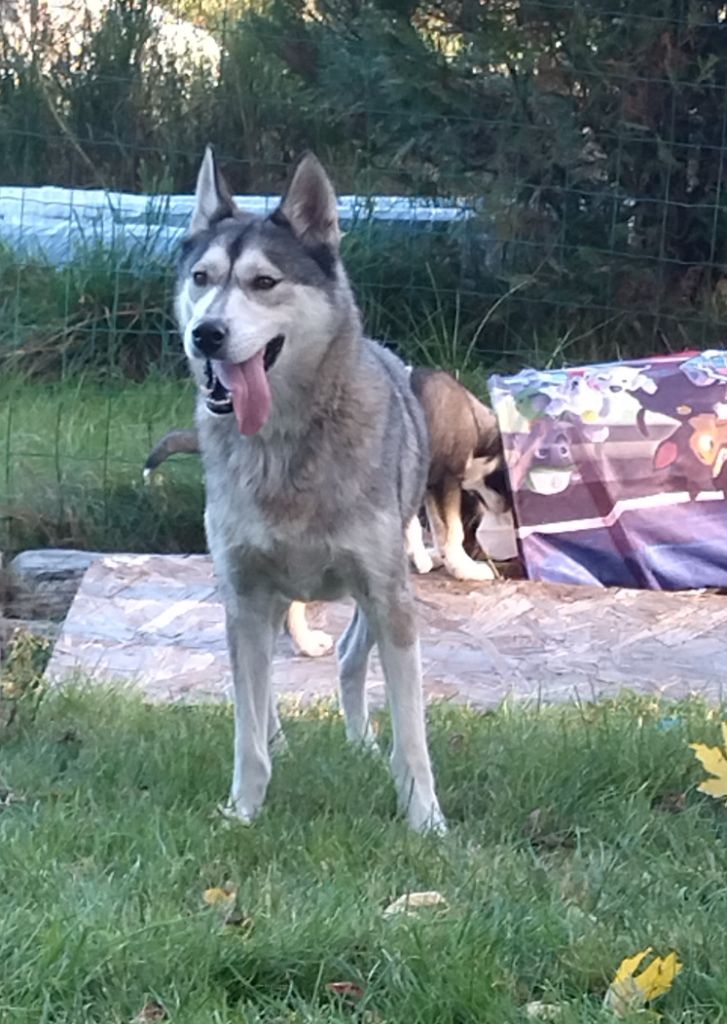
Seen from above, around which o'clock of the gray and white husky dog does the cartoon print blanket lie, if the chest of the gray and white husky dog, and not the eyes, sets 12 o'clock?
The cartoon print blanket is roughly at 7 o'clock from the gray and white husky dog.

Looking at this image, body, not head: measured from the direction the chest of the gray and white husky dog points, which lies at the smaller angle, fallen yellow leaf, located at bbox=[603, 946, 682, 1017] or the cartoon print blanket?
the fallen yellow leaf

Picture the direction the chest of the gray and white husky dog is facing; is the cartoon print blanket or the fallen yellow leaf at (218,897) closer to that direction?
the fallen yellow leaf

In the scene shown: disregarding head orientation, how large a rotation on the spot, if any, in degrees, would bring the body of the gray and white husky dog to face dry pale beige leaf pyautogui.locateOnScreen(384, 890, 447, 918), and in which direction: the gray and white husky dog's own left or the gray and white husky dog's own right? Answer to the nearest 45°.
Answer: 0° — it already faces it

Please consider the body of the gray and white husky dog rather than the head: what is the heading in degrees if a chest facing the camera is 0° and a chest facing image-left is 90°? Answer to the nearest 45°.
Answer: approximately 0°
